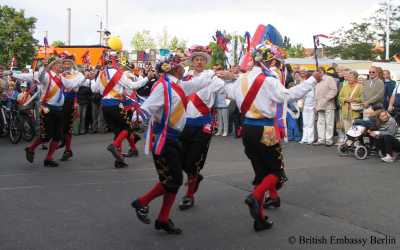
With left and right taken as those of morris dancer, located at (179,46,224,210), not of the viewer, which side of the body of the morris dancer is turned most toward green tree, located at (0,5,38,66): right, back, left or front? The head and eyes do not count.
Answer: right

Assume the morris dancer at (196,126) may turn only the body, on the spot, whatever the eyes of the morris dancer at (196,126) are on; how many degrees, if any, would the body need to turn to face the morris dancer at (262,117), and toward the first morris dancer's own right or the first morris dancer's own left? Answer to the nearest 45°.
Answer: approximately 90° to the first morris dancer's own left
